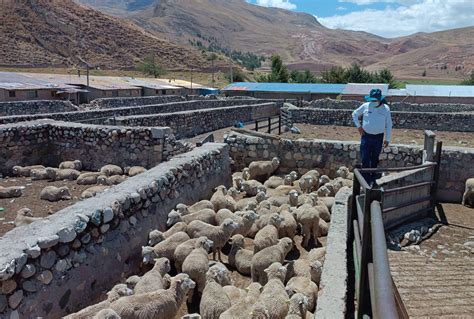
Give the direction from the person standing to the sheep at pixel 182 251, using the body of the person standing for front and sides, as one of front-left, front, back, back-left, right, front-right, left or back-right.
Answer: front-right

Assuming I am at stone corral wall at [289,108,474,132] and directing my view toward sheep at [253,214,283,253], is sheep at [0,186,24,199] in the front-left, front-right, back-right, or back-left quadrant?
front-right

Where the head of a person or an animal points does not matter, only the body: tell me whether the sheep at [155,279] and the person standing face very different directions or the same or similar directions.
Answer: very different directions

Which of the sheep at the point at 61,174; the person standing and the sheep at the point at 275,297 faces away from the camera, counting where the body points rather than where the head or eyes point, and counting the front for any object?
the sheep at the point at 275,297

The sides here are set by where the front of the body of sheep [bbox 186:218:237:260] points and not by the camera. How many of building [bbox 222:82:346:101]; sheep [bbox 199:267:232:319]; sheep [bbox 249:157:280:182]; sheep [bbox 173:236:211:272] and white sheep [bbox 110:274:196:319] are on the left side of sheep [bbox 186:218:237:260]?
2

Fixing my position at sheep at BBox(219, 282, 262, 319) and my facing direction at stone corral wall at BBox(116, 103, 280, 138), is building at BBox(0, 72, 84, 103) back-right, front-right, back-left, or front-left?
front-left

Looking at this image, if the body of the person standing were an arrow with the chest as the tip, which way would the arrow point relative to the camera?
toward the camera

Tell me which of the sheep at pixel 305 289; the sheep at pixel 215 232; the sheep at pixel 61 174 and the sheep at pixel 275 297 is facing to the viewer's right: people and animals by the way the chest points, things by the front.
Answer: the sheep at pixel 215 232

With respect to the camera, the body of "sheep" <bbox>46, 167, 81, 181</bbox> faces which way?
to the viewer's left

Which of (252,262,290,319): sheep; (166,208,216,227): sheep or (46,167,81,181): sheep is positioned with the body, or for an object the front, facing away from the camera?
(252,262,290,319): sheep

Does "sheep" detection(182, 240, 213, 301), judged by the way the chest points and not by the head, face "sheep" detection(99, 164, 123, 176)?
no

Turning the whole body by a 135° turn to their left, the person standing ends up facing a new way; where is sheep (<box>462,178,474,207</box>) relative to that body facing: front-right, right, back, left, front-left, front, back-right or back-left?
front
